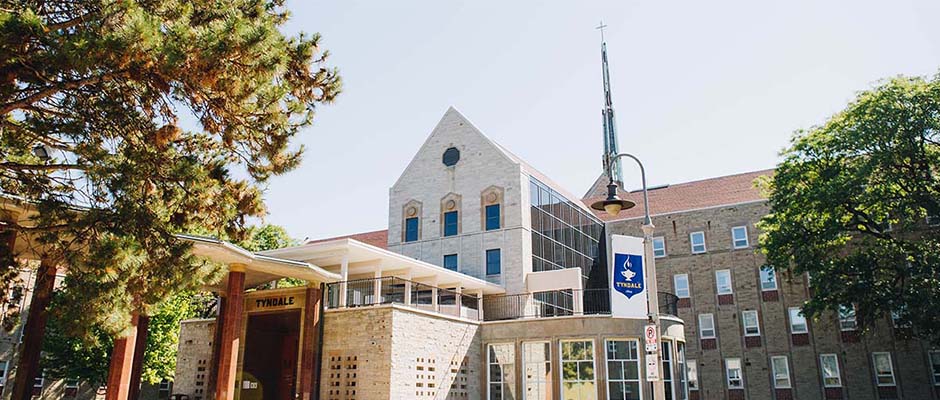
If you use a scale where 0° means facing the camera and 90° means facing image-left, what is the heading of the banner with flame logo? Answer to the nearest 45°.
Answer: approximately 0°

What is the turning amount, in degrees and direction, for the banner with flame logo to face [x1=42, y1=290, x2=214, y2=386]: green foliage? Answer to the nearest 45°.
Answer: approximately 135° to its right

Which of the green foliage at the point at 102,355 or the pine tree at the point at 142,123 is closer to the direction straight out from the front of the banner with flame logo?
the pine tree

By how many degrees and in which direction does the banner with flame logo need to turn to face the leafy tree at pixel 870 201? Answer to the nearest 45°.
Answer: approximately 135° to its left

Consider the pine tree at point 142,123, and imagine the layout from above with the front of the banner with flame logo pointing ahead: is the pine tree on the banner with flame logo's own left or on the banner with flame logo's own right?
on the banner with flame logo's own right
